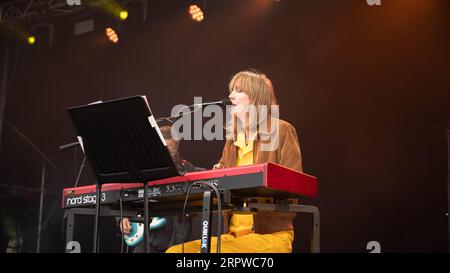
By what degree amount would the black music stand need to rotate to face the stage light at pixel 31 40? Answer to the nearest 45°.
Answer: approximately 45° to its left

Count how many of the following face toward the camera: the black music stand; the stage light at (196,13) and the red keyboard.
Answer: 1

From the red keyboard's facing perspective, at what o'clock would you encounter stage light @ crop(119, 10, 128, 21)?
The stage light is roughly at 10 o'clock from the red keyboard.

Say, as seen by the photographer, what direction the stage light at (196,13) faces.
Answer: facing the viewer

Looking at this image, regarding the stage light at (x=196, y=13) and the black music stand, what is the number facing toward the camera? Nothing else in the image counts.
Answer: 1

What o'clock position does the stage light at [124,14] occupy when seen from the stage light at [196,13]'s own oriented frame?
the stage light at [124,14] is roughly at 4 o'clock from the stage light at [196,13].

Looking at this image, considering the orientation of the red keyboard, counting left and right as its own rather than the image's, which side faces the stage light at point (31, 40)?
left

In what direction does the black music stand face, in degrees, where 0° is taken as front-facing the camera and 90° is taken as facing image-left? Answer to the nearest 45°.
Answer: approximately 225°

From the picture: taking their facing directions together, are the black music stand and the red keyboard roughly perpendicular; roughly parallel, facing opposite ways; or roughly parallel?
roughly parallel

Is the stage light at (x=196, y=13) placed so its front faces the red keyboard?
yes

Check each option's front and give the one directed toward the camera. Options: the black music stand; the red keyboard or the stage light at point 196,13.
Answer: the stage light

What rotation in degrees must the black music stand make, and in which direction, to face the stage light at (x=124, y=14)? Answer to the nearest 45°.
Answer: approximately 45° to its left

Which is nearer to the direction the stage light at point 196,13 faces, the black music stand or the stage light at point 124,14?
the black music stand

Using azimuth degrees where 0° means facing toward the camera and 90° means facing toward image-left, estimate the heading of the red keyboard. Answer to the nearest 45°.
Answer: approximately 225°
